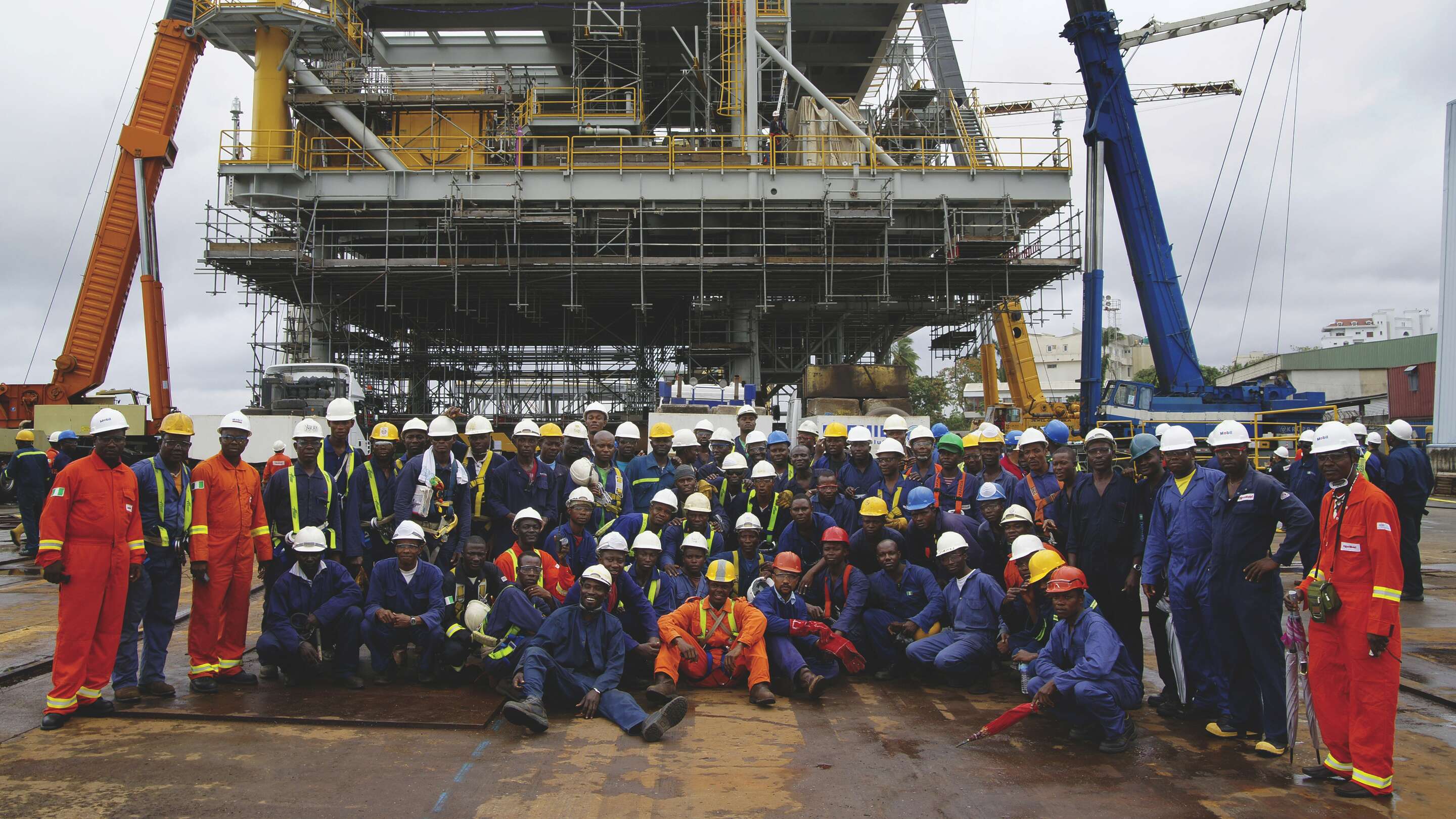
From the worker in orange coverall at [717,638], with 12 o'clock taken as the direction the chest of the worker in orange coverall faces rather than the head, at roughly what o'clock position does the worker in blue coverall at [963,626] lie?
The worker in blue coverall is roughly at 9 o'clock from the worker in orange coverall.

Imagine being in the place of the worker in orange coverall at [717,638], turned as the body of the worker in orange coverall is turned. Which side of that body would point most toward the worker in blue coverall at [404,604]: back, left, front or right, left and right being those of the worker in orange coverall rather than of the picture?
right

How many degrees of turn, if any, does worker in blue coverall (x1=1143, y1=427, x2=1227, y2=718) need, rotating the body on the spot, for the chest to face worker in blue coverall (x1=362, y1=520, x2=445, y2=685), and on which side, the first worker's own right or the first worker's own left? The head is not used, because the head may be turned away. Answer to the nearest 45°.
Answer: approximately 45° to the first worker's own right

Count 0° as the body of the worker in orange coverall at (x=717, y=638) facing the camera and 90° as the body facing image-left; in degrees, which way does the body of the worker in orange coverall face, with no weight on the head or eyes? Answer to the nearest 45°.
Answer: approximately 0°
